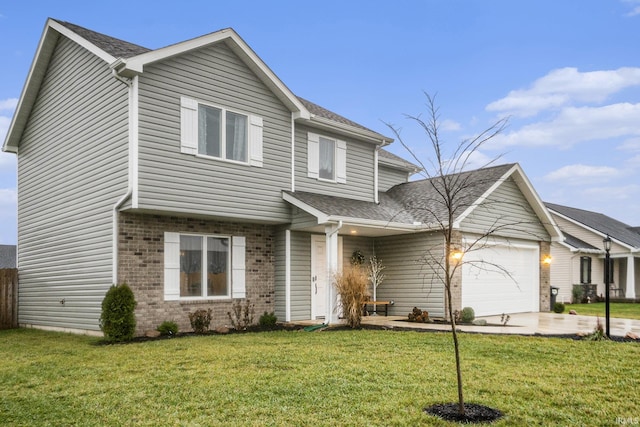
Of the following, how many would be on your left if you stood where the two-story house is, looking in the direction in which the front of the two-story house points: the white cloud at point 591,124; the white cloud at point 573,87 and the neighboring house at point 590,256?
3

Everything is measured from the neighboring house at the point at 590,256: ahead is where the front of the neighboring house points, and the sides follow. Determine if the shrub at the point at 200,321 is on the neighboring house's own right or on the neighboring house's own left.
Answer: on the neighboring house's own right

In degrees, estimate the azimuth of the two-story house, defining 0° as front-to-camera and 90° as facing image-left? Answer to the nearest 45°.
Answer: approximately 315°

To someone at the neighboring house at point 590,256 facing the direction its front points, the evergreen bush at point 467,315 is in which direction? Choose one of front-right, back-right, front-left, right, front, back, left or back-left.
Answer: front-right

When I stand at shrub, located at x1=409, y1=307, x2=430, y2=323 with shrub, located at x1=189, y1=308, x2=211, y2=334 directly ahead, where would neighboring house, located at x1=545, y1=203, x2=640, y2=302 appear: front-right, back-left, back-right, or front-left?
back-right

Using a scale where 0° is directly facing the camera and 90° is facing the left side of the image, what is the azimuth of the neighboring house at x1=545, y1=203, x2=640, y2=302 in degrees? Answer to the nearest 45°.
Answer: approximately 315°

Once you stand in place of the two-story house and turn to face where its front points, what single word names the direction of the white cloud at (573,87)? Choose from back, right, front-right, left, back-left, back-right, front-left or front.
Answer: left
